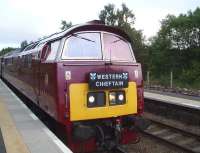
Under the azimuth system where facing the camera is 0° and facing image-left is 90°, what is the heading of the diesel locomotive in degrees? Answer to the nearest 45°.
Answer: approximately 315°

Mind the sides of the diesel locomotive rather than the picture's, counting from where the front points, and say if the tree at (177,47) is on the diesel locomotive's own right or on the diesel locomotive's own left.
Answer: on the diesel locomotive's own left
